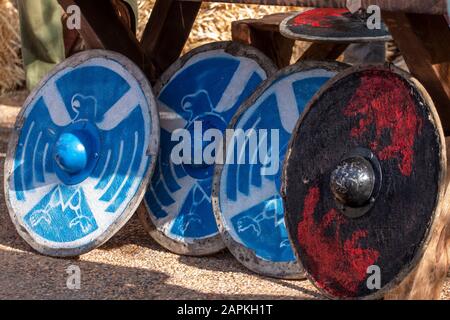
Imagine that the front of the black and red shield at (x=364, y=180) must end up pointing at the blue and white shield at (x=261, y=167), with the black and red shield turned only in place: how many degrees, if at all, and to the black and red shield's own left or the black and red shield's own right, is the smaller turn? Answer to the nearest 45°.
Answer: approximately 90° to the black and red shield's own right

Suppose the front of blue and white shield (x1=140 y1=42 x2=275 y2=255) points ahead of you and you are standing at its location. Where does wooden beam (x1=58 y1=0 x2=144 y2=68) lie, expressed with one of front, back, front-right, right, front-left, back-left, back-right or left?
right

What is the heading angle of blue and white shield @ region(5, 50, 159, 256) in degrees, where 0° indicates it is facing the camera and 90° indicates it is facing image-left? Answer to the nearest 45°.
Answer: approximately 45°

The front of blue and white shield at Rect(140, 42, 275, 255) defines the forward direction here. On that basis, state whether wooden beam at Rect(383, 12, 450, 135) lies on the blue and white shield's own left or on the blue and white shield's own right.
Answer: on the blue and white shield's own left

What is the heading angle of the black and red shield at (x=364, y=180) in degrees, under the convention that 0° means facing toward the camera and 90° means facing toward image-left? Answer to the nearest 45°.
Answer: approximately 45°

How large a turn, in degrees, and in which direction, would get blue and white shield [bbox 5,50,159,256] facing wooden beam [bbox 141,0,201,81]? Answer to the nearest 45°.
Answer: approximately 180°

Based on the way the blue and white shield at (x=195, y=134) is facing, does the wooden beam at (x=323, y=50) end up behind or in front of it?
behind
